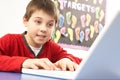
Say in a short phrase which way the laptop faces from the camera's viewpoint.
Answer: facing away from the viewer and to the left of the viewer

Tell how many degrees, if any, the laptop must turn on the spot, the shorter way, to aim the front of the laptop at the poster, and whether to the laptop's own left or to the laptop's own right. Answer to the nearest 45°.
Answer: approximately 45° to the laptop's own right

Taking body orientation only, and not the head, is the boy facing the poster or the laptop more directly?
the laptop

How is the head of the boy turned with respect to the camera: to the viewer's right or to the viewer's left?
to the viewer's right

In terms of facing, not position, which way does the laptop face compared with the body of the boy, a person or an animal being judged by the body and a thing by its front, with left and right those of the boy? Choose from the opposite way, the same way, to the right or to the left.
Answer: the opposite way

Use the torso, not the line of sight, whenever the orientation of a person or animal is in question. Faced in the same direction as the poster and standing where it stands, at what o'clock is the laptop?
The laptop is roughly at 12 o'clock from the poster.

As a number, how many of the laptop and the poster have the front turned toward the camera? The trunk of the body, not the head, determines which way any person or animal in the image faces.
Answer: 1

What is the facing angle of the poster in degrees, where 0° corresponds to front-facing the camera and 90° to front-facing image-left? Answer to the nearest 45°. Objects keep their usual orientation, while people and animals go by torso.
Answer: approximately 0°

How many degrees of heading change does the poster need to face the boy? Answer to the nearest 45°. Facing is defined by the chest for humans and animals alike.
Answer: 0° — it already faces them

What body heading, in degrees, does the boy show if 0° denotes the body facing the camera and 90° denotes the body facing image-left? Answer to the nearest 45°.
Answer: approximately 315°
